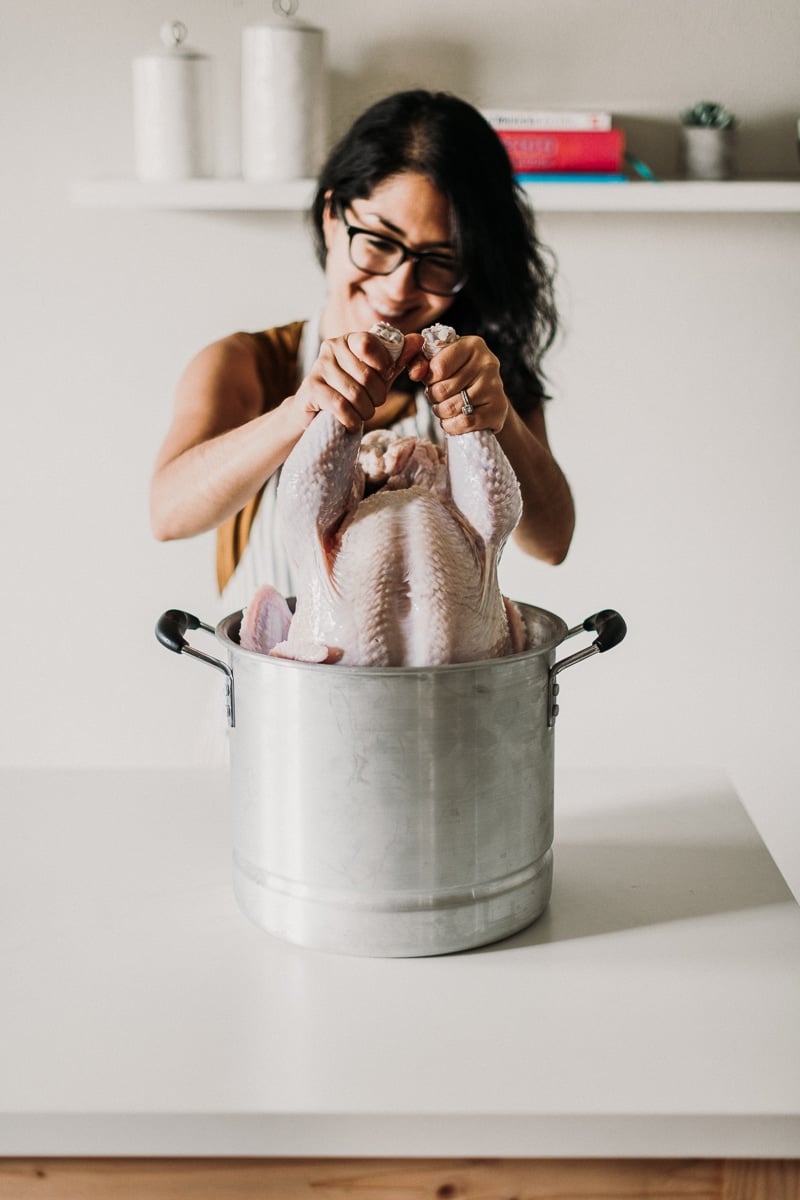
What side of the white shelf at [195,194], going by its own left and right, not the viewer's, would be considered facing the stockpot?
front

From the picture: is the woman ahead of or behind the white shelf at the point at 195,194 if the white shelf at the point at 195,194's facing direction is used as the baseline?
ahead

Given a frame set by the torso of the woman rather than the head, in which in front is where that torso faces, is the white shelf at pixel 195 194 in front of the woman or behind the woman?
behind

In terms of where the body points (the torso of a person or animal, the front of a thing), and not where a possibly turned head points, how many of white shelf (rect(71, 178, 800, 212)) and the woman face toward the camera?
2

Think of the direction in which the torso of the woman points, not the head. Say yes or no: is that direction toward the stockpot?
yes

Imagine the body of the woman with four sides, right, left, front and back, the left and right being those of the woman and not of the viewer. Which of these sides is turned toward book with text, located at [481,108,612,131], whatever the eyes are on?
back
